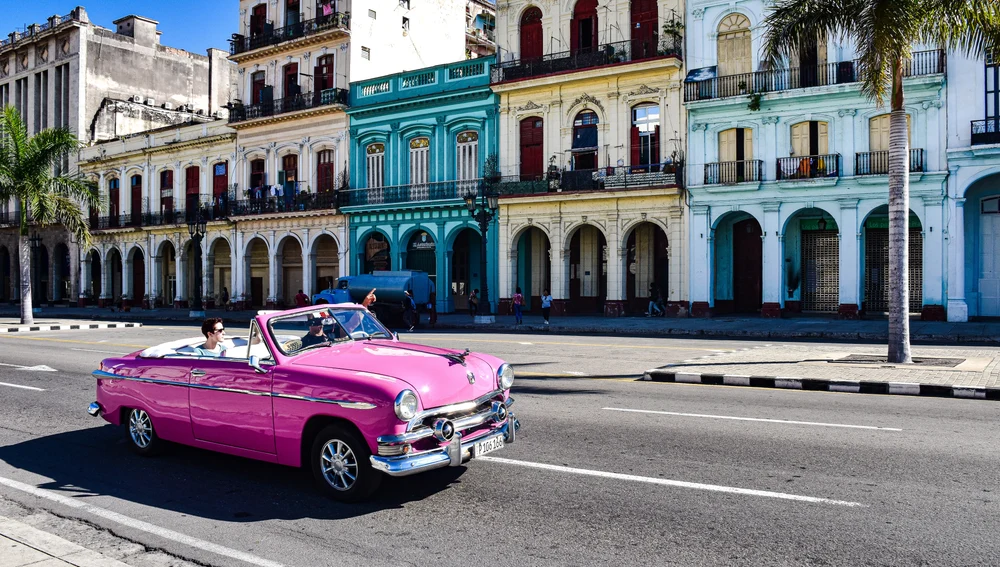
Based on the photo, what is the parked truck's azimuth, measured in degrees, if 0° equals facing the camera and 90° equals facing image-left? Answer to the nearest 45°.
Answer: approximately 135°

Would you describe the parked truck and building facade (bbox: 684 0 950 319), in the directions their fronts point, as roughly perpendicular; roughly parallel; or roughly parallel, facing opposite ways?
roughly perpendicular

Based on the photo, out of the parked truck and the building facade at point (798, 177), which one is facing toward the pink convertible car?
the building facade

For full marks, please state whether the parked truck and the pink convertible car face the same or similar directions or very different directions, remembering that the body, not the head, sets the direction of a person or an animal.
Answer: very different directions

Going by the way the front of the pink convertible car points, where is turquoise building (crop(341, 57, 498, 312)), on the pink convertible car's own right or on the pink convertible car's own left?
on the pink convertible car's own left

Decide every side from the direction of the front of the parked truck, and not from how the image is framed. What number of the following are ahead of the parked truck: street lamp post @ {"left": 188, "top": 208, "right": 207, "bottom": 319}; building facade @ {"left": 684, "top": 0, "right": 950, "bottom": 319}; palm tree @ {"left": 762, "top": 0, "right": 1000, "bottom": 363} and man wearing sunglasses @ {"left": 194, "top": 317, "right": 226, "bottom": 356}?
1

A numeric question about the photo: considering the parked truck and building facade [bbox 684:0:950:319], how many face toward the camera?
1

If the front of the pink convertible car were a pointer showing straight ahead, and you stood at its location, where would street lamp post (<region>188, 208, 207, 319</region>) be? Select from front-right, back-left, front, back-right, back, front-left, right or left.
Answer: back-left

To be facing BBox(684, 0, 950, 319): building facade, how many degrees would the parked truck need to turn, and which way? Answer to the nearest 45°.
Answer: approximately 135° to its right

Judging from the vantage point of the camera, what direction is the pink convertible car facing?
facing the viewer and to the right of the viewer

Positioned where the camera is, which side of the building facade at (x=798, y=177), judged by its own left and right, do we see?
front

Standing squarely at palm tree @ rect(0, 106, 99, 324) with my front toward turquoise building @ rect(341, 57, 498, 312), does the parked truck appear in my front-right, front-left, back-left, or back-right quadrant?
front-right

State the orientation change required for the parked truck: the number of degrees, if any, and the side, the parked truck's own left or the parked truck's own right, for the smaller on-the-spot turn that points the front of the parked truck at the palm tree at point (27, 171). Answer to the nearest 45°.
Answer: approximately 45° to the parked truck's own left

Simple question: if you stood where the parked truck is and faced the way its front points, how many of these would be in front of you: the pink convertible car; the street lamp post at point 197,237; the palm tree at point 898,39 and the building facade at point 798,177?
1

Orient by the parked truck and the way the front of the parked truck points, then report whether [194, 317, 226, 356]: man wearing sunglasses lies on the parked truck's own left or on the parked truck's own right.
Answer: on the parked truck's own left

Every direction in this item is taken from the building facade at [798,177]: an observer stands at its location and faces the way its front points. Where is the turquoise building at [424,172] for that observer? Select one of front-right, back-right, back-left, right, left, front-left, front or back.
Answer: right

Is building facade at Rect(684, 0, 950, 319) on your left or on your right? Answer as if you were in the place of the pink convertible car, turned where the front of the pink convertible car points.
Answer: on your left
